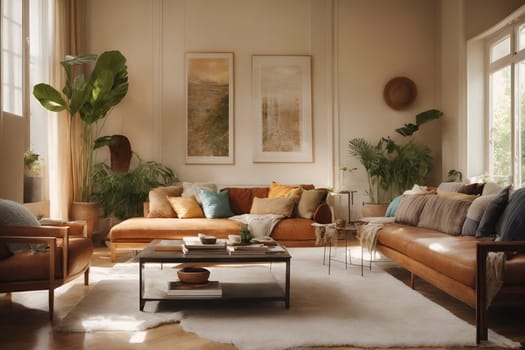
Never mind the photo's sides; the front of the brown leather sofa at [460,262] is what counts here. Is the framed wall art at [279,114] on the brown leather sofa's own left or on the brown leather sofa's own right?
on the brown leather sofa's own right

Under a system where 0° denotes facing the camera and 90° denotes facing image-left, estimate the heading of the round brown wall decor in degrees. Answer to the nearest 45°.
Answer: approximately 0°

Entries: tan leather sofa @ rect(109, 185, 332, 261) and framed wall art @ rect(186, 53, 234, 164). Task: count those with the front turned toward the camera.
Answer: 2

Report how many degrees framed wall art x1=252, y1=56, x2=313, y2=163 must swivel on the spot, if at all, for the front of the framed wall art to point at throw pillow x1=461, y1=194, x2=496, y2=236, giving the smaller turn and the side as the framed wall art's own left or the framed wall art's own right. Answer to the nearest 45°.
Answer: approximately 45° to the framed wall art's own left

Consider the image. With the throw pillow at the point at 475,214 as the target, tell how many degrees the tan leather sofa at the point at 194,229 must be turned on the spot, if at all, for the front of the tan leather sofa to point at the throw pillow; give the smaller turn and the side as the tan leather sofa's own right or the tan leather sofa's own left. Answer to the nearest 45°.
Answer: approximately 45° to the tan leather sofa's own left

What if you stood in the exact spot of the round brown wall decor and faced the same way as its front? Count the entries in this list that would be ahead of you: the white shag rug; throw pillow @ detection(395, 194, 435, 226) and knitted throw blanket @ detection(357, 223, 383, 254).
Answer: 3

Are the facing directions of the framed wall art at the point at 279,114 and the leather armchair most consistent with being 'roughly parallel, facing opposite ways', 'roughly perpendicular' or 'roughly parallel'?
roughly perpendicular
